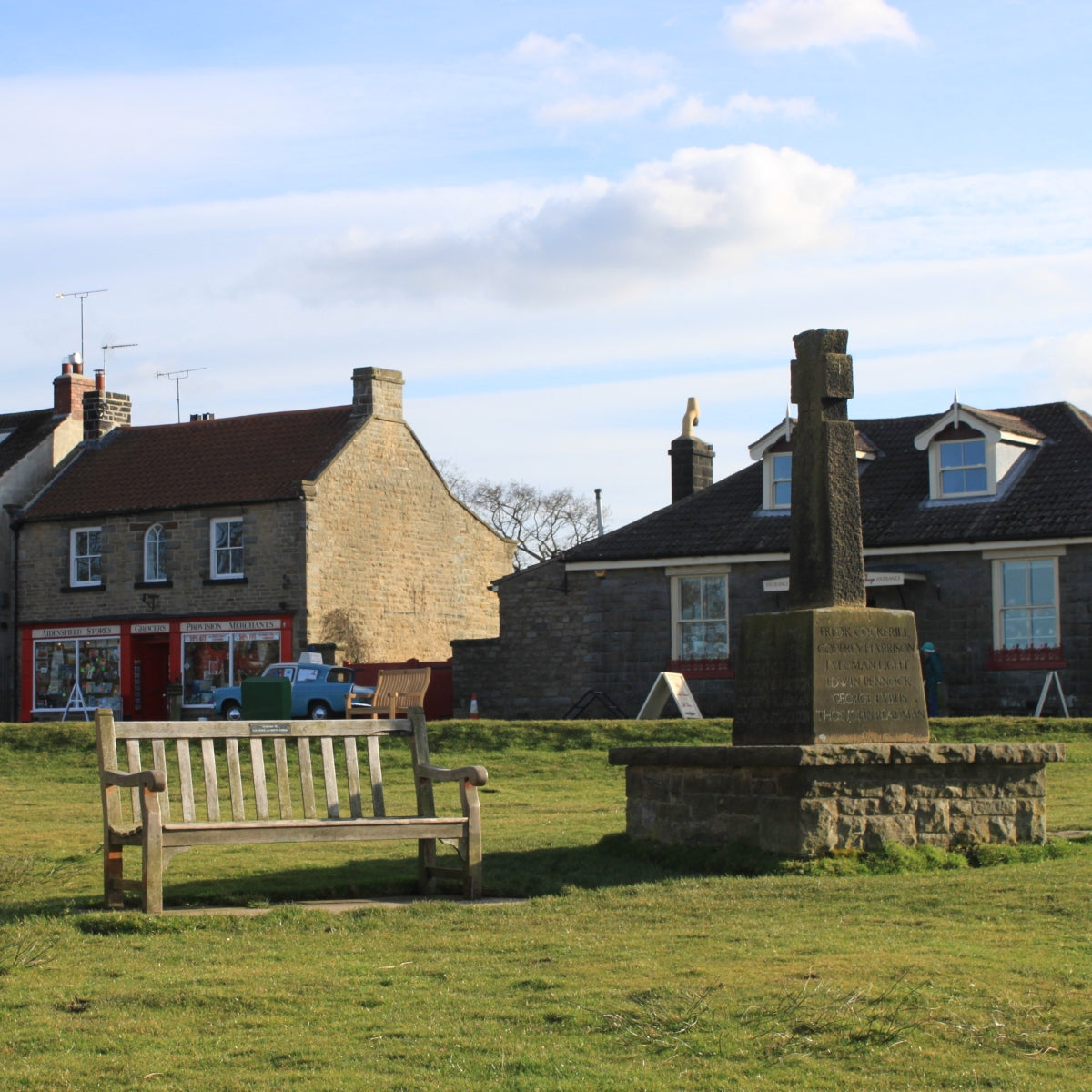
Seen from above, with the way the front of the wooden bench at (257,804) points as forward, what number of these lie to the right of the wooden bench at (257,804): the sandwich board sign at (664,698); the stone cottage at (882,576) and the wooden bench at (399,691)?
0

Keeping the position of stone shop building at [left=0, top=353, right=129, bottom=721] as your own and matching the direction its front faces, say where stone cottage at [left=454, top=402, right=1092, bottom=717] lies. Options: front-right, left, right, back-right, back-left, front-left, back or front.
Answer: left

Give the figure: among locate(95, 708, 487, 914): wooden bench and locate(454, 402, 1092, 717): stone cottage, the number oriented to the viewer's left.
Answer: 0

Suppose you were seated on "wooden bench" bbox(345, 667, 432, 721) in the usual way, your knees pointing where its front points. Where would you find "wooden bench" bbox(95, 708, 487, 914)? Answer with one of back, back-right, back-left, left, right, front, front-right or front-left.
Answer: front-left

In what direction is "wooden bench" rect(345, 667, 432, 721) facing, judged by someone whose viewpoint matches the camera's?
facing the viewer and to the left of the viewer

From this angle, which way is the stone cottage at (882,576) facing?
toward the camera

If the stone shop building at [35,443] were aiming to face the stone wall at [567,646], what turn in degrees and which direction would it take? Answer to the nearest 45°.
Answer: approximately 90° to its left

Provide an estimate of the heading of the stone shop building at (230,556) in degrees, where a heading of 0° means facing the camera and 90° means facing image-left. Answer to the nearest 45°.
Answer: approximately 45°

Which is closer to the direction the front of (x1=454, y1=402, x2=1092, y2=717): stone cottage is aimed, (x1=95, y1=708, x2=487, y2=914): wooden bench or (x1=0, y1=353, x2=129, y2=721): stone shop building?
the wooden bench

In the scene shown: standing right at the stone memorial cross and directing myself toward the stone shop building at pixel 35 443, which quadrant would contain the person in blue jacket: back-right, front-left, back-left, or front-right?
front-right

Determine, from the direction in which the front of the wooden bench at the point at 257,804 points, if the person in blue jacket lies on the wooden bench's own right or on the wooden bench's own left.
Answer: on the wooden bench's own left

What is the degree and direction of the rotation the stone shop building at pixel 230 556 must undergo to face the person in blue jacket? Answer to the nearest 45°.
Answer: approximately 90° to its left

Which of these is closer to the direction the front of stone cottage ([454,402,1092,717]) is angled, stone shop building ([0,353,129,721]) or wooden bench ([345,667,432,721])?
the wooden bench

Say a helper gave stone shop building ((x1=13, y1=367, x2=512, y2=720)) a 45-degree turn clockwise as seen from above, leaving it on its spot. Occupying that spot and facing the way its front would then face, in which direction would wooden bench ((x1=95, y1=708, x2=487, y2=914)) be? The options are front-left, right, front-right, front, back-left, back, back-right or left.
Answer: left

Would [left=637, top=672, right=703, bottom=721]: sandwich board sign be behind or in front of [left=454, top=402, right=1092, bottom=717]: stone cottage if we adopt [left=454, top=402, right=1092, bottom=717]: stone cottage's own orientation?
in front
